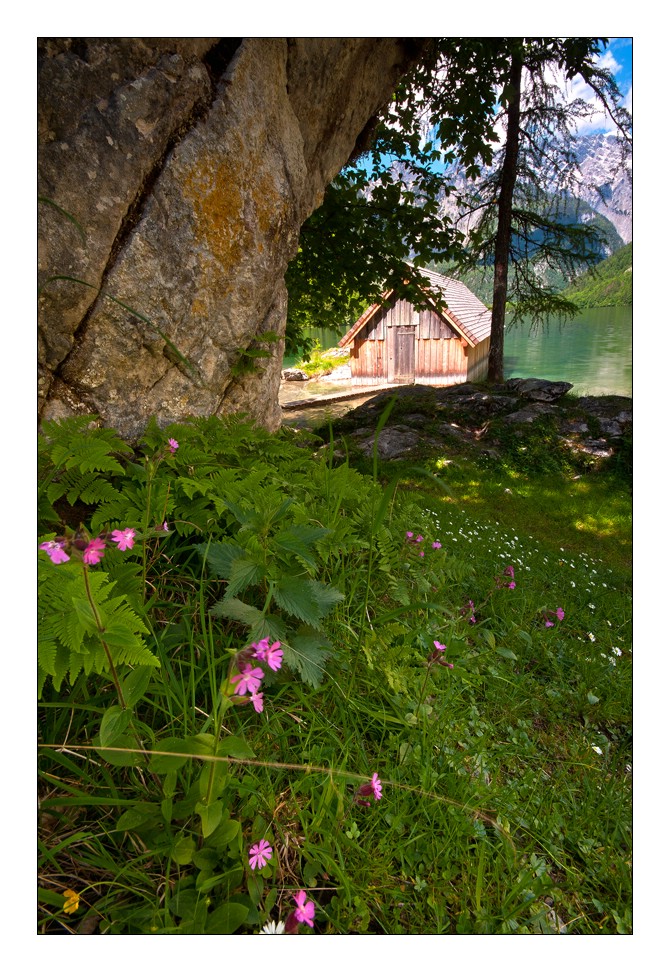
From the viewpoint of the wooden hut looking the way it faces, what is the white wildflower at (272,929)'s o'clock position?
The white wildflower is roughly at 12 o'clock from the wooden hut.

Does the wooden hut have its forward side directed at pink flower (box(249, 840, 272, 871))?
yes

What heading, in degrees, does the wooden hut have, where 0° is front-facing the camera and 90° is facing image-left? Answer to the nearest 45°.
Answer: approximately 0°

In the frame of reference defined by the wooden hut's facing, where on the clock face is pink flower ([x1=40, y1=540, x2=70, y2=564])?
The pink flower is roughly at 12 o'clock from the wooden hut.

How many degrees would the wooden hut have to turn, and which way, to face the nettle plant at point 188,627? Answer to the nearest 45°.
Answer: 0° — it already faces it

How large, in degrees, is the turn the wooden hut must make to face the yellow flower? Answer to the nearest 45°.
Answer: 0° — it already faces it
